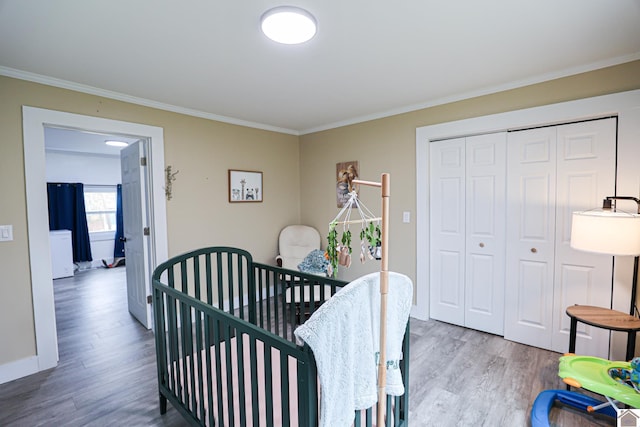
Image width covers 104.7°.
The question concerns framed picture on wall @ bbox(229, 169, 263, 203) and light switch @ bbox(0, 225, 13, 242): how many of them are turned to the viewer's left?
0

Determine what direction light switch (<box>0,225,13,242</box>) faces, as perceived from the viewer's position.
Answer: facing the viewer

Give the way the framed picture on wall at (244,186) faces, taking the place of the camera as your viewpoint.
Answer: facing the viewer and to the right of the viewer

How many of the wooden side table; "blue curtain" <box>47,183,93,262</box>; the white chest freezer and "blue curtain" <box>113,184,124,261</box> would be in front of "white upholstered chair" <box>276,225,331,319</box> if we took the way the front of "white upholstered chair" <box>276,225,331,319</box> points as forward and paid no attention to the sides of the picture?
1

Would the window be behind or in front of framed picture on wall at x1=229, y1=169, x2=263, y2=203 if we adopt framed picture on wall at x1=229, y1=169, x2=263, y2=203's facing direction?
behind

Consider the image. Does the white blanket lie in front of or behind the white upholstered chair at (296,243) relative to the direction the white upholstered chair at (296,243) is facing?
in front

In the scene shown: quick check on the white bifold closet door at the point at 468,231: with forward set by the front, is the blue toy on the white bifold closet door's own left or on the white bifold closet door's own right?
on the white bifold closet door's own left

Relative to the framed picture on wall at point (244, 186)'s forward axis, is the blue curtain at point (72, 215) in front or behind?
behind

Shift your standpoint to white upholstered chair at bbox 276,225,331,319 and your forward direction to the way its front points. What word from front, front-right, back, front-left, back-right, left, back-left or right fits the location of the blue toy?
front

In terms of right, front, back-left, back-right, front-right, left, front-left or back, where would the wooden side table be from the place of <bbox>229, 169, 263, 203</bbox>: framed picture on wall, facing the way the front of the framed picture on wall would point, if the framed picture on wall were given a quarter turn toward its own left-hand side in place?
right

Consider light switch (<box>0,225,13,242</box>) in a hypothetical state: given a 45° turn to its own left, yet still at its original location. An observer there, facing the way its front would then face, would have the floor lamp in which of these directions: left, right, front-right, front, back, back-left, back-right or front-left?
front

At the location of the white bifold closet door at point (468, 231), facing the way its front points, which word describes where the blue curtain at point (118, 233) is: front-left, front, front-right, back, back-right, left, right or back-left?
front-right

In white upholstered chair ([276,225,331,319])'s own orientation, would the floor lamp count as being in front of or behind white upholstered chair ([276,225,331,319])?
in front

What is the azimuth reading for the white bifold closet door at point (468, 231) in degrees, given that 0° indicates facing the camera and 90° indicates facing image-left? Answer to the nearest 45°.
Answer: approximately 45°

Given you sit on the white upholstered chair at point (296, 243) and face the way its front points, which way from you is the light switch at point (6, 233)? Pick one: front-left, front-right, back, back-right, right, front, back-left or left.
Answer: right
